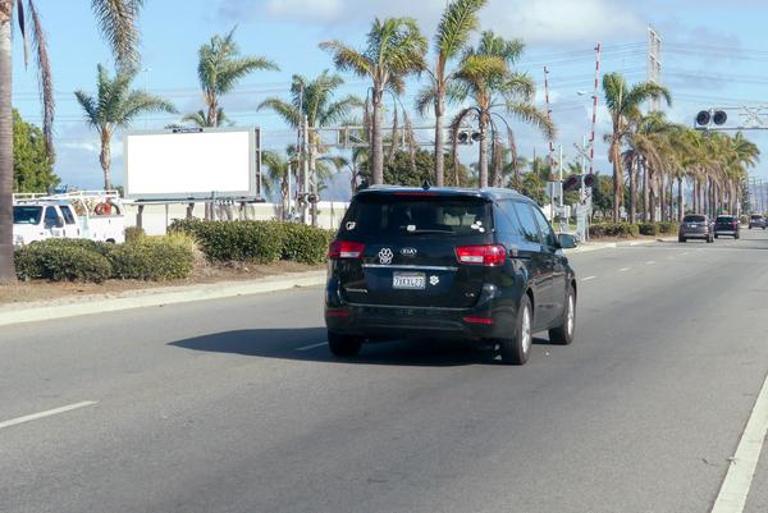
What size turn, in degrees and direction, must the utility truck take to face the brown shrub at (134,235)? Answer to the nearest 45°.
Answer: approximately 180°

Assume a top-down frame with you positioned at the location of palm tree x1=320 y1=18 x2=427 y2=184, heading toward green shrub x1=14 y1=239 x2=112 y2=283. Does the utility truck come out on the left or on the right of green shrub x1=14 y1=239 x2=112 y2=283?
right

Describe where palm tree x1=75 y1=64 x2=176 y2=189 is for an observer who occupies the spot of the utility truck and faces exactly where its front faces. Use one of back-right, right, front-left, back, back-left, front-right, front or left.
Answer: back-right

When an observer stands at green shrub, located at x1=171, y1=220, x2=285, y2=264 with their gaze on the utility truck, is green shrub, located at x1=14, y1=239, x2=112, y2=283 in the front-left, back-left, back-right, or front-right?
back-left

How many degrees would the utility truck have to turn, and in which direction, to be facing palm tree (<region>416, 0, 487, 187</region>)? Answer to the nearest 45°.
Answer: approximately 135° to its left

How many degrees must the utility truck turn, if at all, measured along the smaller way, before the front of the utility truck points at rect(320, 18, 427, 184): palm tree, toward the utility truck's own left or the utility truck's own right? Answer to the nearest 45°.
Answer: approximately 135° to the utility truck's own left

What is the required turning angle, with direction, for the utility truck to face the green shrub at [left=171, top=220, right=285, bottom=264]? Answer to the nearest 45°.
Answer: approximately 90° to its left

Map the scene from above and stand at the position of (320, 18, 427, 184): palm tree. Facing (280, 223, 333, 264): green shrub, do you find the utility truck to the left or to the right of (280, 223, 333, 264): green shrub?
right

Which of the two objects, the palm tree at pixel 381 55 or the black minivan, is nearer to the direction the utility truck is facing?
the black minivan

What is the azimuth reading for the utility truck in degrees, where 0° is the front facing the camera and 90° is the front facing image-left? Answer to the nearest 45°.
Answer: approximately 45°
